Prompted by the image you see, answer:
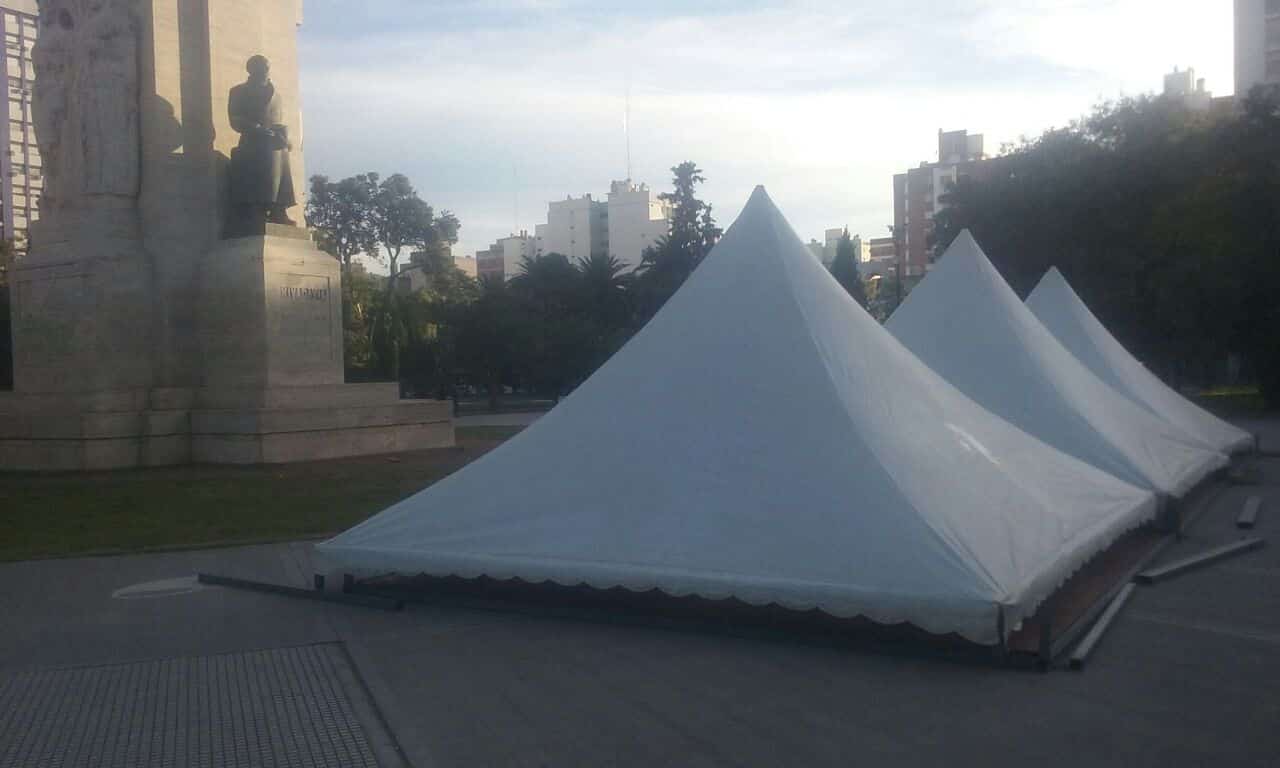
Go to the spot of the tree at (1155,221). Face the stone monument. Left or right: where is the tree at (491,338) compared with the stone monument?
right

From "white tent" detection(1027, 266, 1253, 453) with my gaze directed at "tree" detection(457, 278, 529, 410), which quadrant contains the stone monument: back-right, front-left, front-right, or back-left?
front-left

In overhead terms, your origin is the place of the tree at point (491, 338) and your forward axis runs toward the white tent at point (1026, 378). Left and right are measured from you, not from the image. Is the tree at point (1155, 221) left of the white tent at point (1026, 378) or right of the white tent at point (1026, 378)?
left

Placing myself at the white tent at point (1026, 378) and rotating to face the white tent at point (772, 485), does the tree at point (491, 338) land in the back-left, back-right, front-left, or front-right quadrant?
back-right

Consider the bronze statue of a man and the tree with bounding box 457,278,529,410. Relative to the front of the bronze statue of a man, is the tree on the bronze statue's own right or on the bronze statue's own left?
on the bronze statue's own left

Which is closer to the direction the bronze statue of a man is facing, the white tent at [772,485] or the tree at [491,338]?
the white tent

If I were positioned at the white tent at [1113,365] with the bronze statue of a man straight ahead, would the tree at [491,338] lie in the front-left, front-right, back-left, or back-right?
front-right

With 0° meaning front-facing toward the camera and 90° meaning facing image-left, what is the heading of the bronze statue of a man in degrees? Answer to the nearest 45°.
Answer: approximately 315°
